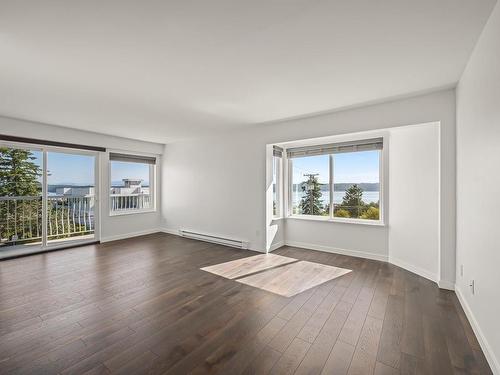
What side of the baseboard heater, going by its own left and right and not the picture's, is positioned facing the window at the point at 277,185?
left

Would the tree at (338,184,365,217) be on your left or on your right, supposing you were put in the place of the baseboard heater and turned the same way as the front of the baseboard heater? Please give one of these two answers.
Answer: on your left

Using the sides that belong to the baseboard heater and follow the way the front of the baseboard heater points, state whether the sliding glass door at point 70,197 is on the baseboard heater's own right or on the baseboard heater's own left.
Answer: on the baseboard heater's own right

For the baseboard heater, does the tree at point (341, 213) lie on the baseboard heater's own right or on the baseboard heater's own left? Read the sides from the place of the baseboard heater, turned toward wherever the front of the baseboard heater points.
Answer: on the baseboard heater's own left

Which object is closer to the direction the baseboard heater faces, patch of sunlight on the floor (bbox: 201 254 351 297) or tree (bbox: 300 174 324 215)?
the patch of sunlight on the floor

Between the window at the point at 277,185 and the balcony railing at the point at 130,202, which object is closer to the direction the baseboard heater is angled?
the balcony railing

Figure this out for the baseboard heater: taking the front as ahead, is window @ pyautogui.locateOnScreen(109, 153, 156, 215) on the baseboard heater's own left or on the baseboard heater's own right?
on the baseboard heater's own right

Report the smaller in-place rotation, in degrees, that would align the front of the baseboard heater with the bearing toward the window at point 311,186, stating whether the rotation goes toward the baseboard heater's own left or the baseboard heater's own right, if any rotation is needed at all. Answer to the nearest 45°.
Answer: approximately 135° to the baseboard heater's own left

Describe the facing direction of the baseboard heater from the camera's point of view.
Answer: facing the viewer and to the left of the viewer

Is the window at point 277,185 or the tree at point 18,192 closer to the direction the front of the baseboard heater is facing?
the tree

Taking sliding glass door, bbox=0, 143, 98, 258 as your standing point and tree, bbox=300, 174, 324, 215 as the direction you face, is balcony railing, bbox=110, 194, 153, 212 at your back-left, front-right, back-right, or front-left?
front-left

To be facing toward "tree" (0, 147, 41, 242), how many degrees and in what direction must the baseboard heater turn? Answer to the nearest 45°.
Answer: approximately 45° to its right

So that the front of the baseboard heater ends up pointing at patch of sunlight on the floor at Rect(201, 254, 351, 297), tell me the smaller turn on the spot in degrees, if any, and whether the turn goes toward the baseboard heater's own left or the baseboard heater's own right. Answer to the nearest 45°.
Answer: approximately 90° to the baseboard heater's own left
